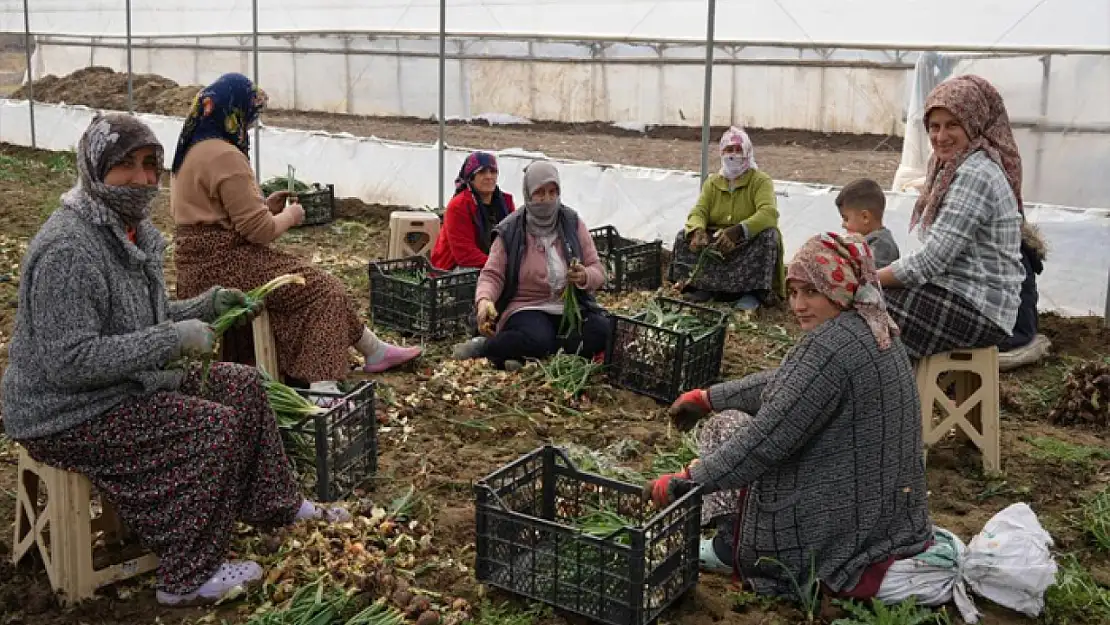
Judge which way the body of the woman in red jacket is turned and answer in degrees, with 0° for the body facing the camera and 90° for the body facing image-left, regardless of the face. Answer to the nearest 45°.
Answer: approximately 315°

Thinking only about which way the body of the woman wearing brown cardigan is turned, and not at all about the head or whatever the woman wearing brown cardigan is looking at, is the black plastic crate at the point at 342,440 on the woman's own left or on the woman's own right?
on the woman's own right

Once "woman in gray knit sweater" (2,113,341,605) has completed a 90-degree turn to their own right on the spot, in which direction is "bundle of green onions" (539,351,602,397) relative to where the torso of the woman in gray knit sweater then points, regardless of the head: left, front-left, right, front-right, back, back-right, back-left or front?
back-left

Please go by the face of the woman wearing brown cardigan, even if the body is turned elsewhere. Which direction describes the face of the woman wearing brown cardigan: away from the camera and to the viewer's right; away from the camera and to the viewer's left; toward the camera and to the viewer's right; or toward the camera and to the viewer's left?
away from the camera and to the viewer's right

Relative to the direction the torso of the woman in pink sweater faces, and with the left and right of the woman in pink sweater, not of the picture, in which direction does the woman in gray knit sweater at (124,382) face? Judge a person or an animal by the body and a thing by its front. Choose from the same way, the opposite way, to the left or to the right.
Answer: to the left

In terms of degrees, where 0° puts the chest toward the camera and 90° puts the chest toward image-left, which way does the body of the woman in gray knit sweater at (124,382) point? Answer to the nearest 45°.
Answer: approximately 270°

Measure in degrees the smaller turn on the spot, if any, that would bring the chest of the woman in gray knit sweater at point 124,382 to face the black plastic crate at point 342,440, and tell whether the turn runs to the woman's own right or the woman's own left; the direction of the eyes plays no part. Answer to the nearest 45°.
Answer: approximately 45° to the woman's own left

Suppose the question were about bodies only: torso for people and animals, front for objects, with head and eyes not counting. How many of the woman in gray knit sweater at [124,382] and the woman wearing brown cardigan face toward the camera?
0

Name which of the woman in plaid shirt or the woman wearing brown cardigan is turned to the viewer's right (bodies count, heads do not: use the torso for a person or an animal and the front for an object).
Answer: the woman wearing brown cardigan

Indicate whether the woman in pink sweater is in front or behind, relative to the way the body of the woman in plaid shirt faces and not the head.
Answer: in front

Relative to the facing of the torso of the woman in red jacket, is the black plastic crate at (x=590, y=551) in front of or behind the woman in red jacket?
in front

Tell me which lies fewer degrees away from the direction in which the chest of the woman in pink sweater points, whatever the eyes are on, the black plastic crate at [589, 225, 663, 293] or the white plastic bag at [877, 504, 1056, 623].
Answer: the white plastic bag

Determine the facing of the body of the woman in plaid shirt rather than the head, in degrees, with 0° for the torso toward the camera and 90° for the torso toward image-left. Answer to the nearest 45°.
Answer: approximately 90°

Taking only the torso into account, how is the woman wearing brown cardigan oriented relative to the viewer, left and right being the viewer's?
facing to the right of the viewer

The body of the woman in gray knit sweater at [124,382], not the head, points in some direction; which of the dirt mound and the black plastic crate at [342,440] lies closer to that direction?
the black plastic crate
